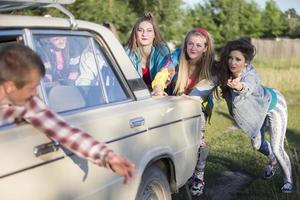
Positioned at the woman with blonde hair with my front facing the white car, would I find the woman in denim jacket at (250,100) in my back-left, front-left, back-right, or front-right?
back-left

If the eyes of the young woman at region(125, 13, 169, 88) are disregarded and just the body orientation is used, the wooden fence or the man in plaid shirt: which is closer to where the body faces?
the man in plaid shirt

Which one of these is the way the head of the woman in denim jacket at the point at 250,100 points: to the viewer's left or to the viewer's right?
to the viewer's left

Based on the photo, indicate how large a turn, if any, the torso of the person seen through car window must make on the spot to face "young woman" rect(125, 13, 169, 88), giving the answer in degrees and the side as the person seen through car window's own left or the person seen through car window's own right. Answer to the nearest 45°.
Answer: approximately 135° to the person seen through car window's own left

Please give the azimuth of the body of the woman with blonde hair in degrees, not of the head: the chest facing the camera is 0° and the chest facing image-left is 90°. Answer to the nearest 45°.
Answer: approximately 45°

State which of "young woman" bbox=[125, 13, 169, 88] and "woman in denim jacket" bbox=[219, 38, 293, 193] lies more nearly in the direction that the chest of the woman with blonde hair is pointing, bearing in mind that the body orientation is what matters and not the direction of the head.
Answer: the young woman

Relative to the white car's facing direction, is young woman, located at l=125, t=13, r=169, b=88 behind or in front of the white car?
behind
